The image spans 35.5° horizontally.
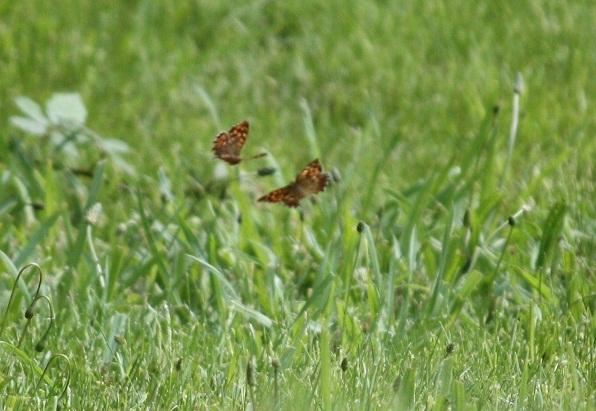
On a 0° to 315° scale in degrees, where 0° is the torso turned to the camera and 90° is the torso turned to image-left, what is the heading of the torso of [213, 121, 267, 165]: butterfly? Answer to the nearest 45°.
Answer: approximately 270°
